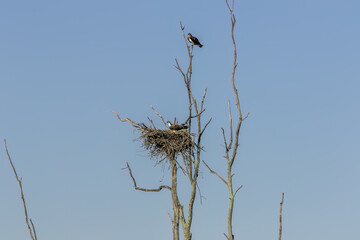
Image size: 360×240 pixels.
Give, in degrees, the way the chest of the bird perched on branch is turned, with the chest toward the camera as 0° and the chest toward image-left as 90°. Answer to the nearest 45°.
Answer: approximately 90°
